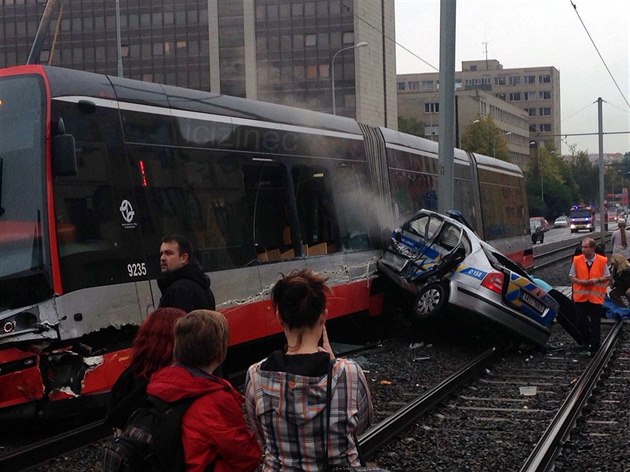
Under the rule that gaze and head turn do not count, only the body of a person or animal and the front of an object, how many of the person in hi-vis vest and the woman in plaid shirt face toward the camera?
1

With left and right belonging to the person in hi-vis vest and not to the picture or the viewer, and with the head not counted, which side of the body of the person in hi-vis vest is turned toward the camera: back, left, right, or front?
front

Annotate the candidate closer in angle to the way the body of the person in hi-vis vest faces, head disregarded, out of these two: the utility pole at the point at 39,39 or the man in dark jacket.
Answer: the man in dark jacket

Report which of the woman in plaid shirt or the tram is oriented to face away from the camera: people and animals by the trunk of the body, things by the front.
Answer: the woman in plaid shirt

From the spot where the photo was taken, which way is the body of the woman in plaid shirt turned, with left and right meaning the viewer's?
facing away from the viewer

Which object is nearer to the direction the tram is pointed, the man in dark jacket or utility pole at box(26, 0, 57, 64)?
the man in dark jacket

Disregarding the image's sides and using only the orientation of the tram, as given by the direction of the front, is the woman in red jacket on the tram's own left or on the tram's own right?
on the tram's own left

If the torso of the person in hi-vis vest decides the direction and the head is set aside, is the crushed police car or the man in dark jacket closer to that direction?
the man in dark jacket

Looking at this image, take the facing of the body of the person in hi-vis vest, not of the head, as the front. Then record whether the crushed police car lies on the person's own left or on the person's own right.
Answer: on the person's own right

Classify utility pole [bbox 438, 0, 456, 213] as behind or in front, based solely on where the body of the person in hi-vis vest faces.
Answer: behind

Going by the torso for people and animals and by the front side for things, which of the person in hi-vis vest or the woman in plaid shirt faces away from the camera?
the woman in plaid shirt

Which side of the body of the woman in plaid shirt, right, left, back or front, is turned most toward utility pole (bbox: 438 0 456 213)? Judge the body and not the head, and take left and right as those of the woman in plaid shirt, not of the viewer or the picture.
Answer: front

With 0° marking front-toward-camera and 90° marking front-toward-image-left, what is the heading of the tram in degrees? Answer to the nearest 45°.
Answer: approximately 45°

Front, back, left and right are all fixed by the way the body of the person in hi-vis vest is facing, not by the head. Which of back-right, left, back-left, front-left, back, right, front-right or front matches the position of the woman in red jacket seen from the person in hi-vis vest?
front

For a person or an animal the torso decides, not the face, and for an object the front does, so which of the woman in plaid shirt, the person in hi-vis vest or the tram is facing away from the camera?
the woman in plaid shirt
